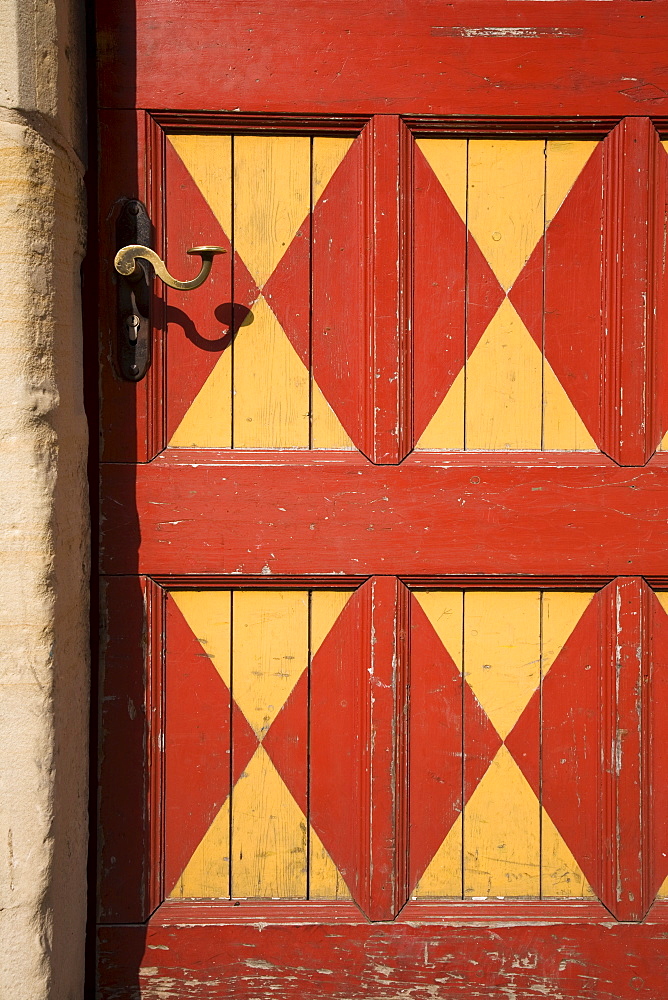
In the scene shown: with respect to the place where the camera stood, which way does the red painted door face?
facing the viewer
